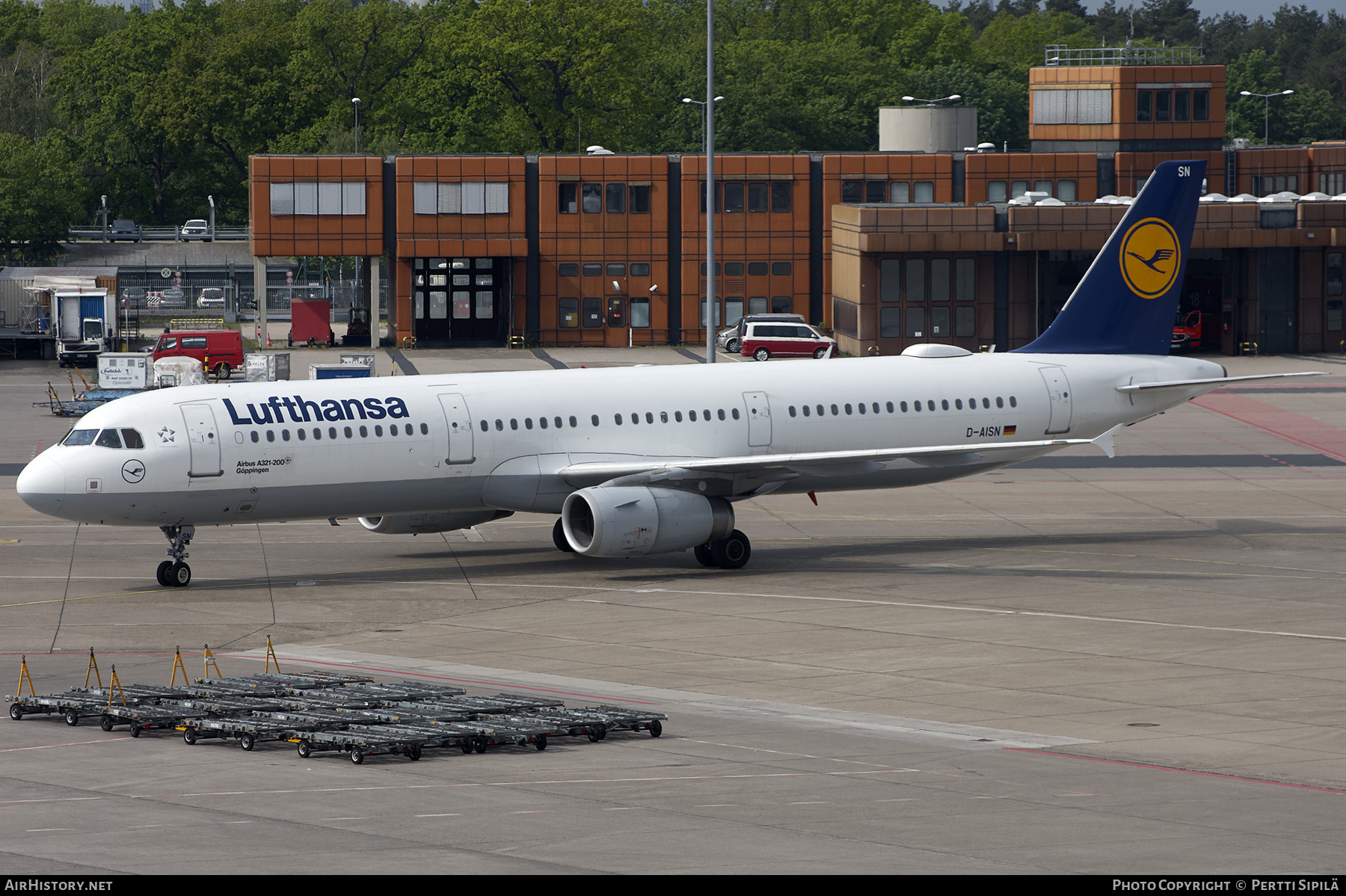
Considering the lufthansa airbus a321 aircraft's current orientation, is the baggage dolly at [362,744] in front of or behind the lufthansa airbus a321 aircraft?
in front

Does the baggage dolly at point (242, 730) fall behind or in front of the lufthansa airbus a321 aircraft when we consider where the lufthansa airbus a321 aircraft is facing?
in front

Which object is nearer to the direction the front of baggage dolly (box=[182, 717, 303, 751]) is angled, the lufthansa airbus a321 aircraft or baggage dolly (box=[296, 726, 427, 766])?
the lufthansa airbus a321 aircraft

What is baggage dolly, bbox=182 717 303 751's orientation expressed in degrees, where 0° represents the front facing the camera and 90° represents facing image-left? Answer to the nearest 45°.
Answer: approximately 135°

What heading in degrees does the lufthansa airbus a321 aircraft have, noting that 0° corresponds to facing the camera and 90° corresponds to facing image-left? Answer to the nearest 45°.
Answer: approximately 45°

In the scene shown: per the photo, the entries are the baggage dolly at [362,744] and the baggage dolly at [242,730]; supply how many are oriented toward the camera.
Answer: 0

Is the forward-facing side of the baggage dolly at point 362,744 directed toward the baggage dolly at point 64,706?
yes

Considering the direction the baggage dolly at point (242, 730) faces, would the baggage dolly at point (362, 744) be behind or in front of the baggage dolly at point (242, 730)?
behind

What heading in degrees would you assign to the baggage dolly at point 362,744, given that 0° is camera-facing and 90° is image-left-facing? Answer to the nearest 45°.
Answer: approximately 135°

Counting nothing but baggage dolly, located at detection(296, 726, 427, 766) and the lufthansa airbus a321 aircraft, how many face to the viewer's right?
0

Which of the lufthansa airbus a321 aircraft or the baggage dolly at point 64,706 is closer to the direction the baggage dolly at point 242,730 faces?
the baggage dolly

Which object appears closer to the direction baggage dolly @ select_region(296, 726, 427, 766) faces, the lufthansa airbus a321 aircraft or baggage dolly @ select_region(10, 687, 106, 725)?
the baggage dolly

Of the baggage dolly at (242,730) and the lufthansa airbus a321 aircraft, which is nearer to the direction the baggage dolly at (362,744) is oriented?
the baggage dolly

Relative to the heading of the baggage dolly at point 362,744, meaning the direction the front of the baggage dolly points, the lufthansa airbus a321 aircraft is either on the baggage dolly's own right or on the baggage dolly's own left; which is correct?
on the baggage dolly's own right
